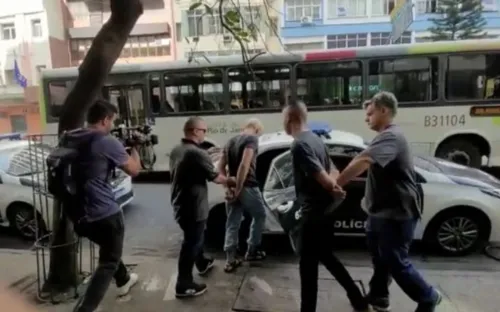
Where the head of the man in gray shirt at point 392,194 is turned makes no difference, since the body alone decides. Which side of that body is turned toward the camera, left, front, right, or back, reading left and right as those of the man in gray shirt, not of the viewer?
left

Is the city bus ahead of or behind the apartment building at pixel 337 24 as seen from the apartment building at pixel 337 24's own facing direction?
ahead

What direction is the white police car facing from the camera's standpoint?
to the viewer's right

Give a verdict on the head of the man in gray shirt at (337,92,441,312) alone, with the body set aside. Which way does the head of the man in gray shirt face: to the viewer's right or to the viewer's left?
to the viewer's left

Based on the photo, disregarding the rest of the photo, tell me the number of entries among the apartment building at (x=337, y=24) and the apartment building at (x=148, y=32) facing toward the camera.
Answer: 2

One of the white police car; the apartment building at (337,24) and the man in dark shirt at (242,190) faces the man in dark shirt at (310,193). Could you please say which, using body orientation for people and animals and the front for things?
the apartment building

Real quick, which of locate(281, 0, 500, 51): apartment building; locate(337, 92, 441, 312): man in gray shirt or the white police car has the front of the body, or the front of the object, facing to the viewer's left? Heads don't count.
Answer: the man in gray shirt

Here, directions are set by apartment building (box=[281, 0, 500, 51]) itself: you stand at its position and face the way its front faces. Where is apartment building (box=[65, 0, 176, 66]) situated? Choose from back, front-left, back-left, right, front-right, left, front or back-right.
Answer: right

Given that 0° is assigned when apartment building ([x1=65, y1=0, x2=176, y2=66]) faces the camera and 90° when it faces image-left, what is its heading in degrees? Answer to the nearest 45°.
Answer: approximately 0°

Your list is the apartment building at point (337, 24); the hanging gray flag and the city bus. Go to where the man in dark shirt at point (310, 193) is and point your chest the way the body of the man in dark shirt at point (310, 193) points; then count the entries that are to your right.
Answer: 3
